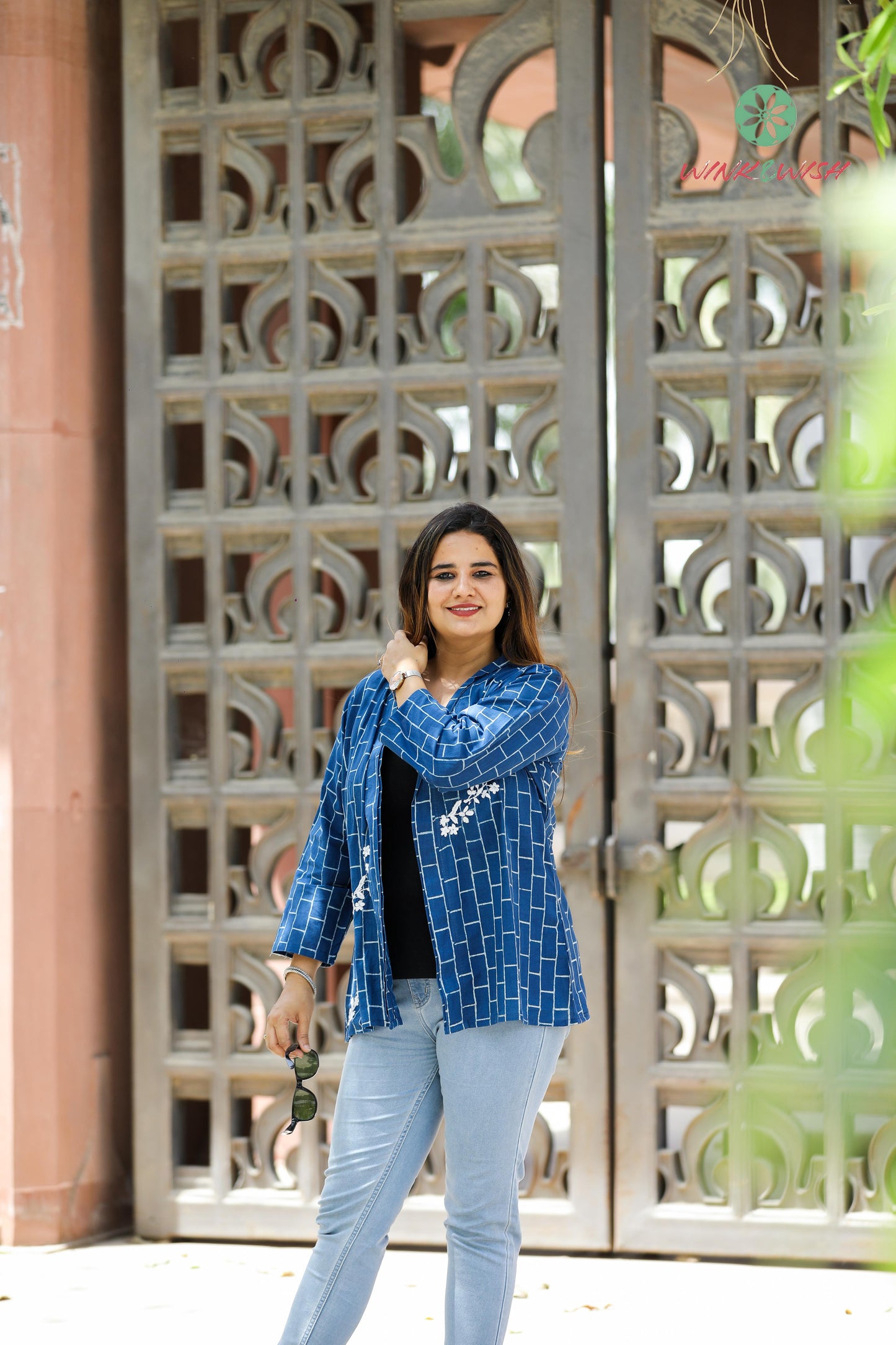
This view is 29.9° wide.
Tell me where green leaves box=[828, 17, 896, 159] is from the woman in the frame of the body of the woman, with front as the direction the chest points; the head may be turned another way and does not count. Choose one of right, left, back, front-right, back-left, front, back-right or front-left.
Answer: front-left

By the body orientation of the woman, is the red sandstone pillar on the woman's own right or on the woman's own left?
on the woman's own right

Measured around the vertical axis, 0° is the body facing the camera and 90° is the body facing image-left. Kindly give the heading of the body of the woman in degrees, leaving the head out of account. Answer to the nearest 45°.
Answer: approximately 45°

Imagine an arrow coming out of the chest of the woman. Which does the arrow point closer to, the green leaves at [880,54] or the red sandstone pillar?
the green leaves
